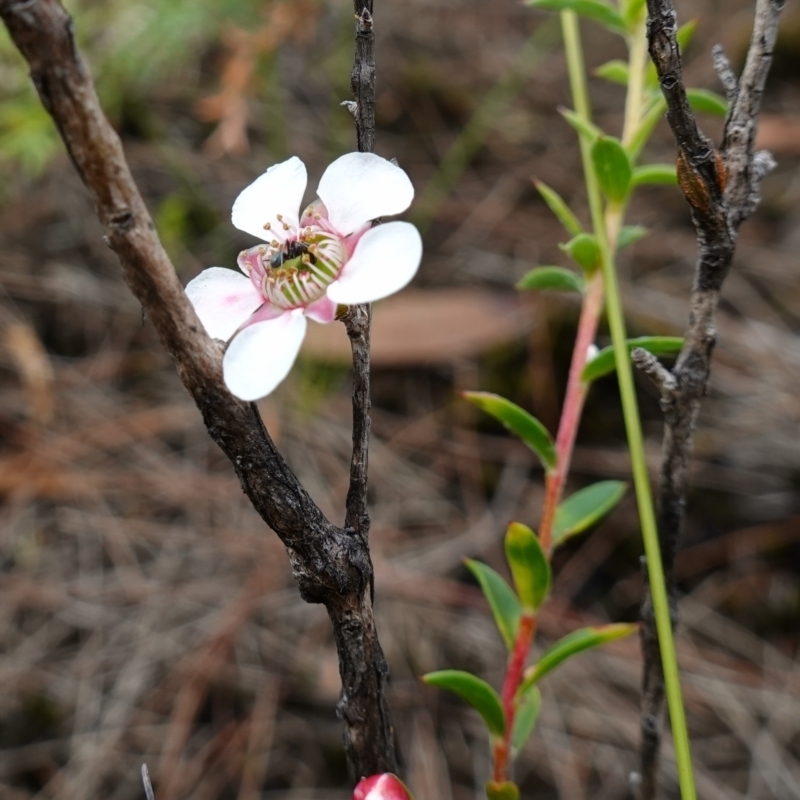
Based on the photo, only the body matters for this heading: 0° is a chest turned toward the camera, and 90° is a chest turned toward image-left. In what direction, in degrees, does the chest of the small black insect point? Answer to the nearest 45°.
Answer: approximately 270°
